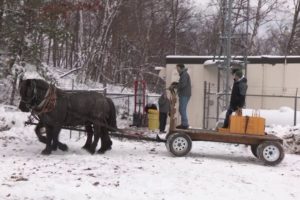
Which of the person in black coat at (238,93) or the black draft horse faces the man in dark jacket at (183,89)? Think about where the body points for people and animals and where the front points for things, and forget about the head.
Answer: the person in black coat

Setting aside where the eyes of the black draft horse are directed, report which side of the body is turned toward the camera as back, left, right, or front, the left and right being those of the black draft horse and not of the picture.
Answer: left

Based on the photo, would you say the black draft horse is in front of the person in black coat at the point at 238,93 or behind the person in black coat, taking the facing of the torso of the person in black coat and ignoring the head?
in front

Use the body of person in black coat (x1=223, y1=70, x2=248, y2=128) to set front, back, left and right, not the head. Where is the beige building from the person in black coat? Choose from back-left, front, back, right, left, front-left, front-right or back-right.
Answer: right

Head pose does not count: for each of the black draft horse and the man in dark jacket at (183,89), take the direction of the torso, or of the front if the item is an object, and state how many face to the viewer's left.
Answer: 2

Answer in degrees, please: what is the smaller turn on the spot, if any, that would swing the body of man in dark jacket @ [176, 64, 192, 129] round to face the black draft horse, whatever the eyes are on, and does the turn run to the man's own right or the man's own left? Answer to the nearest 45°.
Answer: approximately 45° to the man's own left

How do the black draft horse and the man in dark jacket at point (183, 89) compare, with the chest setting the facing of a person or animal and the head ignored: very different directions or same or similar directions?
same or similar directions

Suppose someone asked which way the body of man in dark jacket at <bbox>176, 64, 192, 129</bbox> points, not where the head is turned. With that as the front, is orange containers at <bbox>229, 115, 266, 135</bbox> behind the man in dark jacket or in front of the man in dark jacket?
behind

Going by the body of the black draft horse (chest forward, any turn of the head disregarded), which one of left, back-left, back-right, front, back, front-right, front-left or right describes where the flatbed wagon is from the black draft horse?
back

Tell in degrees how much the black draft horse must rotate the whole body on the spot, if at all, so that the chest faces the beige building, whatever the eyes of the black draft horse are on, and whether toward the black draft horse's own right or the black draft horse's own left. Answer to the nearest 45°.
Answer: approximately 135° to the black draft horse's own right

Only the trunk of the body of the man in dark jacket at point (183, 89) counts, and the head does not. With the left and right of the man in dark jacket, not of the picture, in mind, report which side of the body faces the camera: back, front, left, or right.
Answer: left

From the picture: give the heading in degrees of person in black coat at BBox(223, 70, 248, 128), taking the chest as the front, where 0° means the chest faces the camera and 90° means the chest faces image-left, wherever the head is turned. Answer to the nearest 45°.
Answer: approximately 90°
